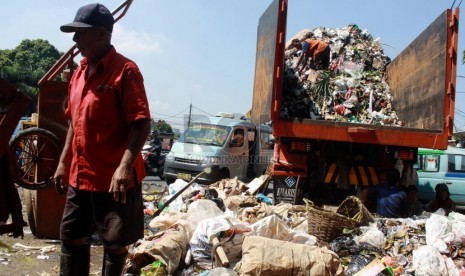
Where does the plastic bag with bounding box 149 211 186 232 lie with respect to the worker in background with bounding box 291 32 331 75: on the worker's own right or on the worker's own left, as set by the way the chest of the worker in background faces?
on the worker's own left

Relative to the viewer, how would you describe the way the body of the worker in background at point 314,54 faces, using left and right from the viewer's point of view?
facing to the left of the viewer

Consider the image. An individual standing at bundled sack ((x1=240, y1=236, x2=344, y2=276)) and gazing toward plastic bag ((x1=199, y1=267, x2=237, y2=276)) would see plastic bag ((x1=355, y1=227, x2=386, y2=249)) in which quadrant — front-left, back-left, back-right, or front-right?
back-right

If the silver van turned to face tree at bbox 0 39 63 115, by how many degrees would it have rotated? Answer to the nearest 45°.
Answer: approximately 90° to its right
